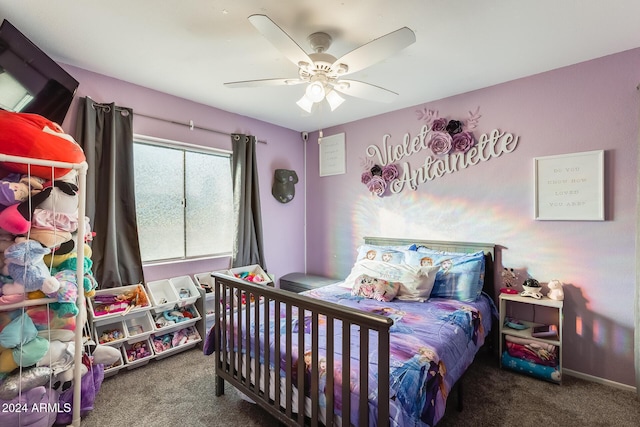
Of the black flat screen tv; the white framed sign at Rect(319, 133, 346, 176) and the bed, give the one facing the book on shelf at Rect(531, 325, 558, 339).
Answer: the black flat screen tv

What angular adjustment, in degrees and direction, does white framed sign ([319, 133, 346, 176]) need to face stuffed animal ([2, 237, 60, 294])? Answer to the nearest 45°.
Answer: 0° — it already faces it

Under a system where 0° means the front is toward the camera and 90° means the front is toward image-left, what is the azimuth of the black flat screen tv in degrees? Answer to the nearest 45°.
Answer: approximately 315°

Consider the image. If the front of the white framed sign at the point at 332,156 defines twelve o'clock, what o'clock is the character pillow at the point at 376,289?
The character pillow is roughly at 10 o'clock from the white framed sign.

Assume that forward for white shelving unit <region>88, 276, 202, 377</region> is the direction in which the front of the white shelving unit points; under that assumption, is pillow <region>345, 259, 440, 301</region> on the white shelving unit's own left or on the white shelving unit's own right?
on the white shelving unit's own left

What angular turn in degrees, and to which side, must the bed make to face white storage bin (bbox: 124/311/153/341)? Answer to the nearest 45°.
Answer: approximately 45° to its right

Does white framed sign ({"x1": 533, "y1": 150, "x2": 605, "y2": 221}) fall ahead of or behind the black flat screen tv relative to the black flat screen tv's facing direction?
ahead

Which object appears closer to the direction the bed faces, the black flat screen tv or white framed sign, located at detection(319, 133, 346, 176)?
the black flat screen tv

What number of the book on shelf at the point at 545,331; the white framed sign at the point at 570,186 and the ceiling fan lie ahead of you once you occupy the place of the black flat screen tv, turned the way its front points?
3

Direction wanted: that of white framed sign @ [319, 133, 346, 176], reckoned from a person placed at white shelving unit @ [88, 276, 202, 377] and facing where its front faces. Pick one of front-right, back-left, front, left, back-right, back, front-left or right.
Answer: left

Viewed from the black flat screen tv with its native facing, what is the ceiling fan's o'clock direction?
The ceiling fan is roughly at 12 o'clock from the black flat screen tv.

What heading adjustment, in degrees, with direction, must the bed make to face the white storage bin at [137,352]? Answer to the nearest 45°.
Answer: approximately 45° to its right

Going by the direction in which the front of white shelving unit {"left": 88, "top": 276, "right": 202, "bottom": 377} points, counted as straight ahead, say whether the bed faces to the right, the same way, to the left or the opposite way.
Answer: to the right

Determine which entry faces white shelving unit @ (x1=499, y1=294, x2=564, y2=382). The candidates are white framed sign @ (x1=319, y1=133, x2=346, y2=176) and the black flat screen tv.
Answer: the black flat screen tv

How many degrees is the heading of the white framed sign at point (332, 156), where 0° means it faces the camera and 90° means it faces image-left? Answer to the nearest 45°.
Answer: approximately 45°
